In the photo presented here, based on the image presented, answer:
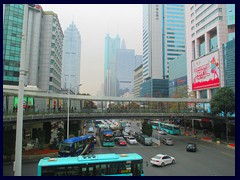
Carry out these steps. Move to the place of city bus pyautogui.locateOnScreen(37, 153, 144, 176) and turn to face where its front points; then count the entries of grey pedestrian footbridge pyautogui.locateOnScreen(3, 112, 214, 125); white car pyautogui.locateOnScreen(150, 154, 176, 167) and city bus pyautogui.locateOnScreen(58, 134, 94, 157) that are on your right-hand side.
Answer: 0

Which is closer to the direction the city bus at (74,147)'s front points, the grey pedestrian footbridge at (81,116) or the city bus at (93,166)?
the city bus

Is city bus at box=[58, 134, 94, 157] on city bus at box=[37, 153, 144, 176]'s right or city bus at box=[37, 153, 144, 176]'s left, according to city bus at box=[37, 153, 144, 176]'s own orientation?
on its left

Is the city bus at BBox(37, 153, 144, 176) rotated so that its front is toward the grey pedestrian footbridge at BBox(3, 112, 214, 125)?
no

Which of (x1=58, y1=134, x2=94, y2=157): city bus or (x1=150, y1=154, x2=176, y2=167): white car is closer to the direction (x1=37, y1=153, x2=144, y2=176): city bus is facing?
the white car

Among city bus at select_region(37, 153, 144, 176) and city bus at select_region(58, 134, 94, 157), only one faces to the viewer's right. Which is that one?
city bus at select_region(37, 153, 144, 176)

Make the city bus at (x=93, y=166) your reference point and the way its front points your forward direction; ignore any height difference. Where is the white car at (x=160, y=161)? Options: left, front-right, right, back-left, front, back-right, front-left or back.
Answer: front-left

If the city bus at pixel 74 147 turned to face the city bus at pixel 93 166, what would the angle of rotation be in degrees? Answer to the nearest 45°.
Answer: approximately 45° to its left

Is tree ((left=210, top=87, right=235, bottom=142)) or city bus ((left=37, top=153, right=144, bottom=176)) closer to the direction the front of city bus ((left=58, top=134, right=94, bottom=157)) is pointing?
the city bus

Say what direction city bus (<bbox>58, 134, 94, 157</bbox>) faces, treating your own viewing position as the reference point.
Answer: facing the viewer and to the left of the viewer

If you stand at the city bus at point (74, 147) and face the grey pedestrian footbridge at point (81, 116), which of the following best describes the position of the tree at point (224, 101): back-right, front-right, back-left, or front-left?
front-right
